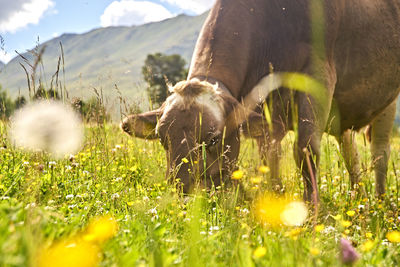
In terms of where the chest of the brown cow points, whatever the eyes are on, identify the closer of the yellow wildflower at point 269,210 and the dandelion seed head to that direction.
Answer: the dandelion seed head

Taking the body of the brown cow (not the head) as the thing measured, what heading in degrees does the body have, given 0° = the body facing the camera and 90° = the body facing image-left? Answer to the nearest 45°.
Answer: approximately 45°

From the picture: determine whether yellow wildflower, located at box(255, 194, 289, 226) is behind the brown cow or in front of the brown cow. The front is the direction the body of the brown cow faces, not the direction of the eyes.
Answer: in front

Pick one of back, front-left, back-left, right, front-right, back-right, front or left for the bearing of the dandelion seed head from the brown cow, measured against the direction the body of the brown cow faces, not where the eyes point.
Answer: front

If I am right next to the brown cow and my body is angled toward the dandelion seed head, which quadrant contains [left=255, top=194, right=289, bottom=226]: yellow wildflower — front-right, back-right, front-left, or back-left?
front-left
